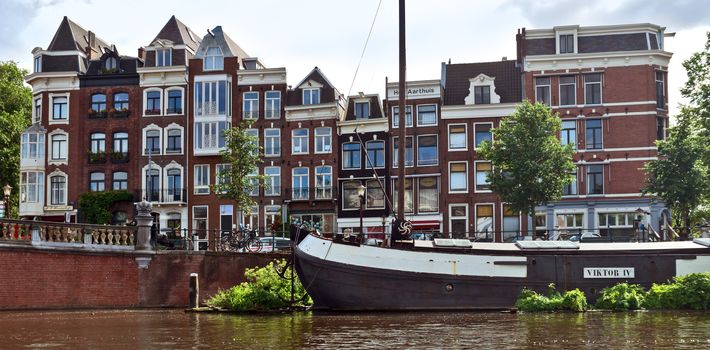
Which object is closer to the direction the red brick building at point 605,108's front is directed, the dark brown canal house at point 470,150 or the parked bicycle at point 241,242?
the parked bicycle

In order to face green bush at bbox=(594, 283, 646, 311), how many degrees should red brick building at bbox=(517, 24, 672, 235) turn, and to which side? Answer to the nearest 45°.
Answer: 0° — it already faces it

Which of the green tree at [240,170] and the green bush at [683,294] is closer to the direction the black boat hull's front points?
the green tree

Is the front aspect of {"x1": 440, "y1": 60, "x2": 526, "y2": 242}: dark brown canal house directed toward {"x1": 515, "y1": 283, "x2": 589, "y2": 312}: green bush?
yes

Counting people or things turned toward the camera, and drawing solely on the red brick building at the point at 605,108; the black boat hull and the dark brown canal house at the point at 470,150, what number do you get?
2

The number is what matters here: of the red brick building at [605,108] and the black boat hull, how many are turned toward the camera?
1

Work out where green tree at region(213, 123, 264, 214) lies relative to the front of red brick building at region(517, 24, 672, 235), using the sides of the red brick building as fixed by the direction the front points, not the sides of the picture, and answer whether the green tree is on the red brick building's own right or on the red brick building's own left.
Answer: on the red brick building's own right

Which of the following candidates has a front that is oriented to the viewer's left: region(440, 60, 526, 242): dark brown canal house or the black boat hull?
the black boat hull

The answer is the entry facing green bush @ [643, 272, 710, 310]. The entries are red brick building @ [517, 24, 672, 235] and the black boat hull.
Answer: the red brick building

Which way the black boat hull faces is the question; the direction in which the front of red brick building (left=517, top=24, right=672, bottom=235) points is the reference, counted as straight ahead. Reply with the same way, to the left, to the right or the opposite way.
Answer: to the right

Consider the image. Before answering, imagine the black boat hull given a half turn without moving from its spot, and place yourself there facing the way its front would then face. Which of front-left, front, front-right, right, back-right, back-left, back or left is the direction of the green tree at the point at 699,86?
front-left

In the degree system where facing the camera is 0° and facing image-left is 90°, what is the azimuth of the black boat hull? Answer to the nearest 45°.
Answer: approximately 90°
